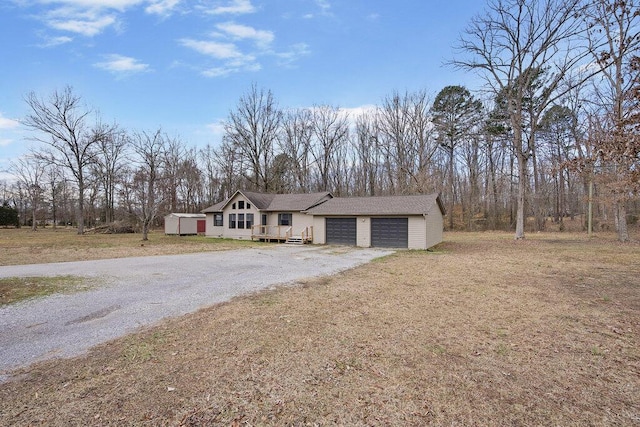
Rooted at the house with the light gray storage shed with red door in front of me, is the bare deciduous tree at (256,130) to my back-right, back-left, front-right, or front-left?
front-right

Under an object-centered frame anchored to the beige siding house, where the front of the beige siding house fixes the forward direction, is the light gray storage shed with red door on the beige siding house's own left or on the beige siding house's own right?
on the beige siding house's own right

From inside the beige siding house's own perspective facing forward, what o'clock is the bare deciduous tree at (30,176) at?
The bare deciduous tree is roughly at 4 o'clock from the beige siding house.

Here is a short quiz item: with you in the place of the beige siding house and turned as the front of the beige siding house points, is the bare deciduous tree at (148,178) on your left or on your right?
on your right

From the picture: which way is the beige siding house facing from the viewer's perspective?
toward the camera
